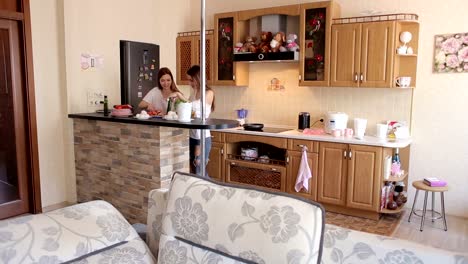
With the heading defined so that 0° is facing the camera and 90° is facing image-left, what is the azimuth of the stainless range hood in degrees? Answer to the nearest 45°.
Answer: approximately 0°

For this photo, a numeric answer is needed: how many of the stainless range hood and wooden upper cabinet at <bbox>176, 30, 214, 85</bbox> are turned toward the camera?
2

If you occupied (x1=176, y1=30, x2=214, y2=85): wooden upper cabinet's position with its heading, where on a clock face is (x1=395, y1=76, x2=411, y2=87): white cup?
The white cup is roughly at 10 o'clock from the wooden upper cabinet.

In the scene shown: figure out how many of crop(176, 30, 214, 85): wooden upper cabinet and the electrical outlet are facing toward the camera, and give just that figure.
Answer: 2

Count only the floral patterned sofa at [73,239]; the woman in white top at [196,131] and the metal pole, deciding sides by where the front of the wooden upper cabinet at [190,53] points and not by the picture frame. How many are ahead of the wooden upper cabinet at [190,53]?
3

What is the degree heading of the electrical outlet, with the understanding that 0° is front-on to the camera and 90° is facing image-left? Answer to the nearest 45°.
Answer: approximately 0°

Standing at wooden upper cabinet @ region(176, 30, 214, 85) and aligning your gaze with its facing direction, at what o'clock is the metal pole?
The metal pole is roughly at 12 o'clock from the wooden upper cabinet.

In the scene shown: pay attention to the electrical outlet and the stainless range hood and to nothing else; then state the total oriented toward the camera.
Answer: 2
